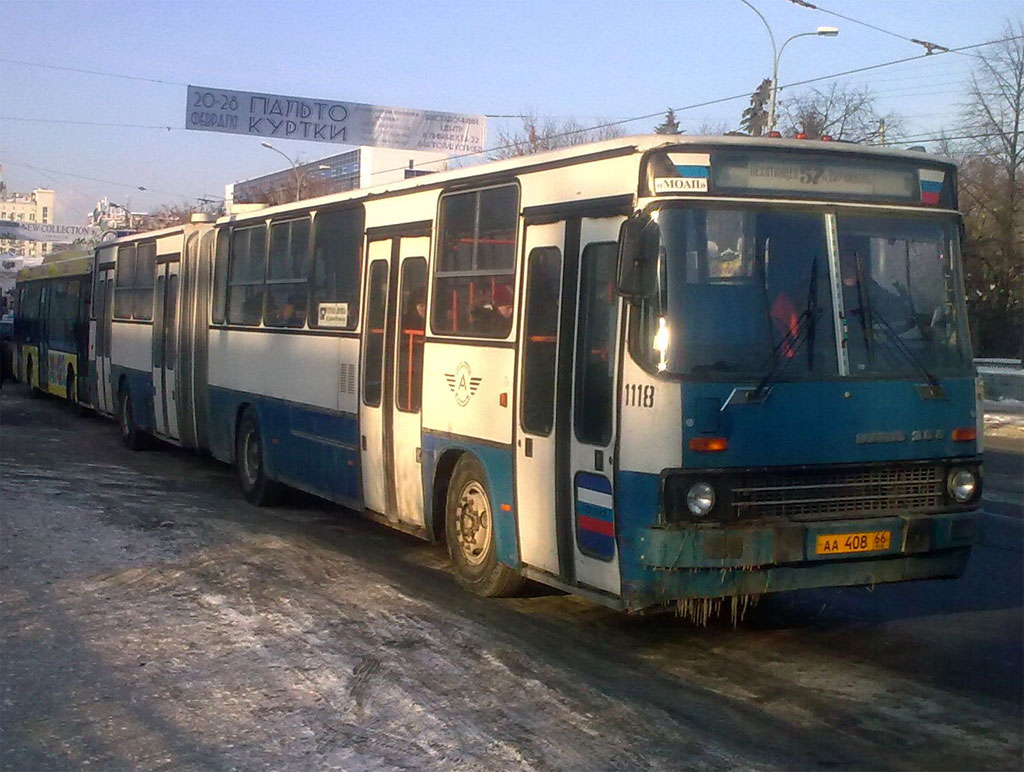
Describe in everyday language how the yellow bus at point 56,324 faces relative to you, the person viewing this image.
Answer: facing the viewer and to the right of the viewer

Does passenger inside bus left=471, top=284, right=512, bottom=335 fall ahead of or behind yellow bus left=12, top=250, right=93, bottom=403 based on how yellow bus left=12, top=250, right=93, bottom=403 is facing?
ahead

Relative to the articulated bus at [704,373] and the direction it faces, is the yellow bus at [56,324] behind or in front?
behind

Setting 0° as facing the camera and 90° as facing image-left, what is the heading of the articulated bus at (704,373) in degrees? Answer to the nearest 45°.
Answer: approximately 315°

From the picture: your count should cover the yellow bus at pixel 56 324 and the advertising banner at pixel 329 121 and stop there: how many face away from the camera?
0

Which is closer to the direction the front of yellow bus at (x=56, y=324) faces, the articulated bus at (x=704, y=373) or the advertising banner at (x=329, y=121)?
the articulated bus

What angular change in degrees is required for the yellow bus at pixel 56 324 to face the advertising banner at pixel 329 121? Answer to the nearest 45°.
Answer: approximately 90° to its left

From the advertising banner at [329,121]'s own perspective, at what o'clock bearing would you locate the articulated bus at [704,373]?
The articulated bus is roughly at 12 o'clock from the advertising banner.
